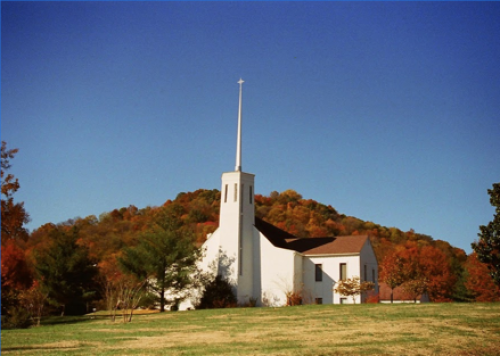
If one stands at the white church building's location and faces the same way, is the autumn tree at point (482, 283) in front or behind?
behind

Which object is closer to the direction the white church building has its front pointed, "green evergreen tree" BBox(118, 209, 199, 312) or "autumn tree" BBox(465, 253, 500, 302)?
the green evergreen tree

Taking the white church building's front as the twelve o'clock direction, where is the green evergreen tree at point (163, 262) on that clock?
The green evergreen tree is roughly at 1 o'clock from the white church building.

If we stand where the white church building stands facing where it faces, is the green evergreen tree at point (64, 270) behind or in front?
in front

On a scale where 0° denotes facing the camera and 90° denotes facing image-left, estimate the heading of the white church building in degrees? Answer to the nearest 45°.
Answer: approximately 45°

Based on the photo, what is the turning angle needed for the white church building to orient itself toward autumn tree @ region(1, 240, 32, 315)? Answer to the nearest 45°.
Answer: approximately 45° to its right
